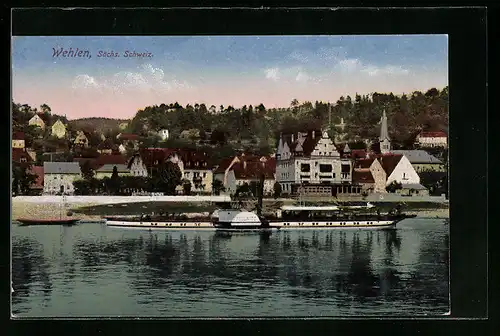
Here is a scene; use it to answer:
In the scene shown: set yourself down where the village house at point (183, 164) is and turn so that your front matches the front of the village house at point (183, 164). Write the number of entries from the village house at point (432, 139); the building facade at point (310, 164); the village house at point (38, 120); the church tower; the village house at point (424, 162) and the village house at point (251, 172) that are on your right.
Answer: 1

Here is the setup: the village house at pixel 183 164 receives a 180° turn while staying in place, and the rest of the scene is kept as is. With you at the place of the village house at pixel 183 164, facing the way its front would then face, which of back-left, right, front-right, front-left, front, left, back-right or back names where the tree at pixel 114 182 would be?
left

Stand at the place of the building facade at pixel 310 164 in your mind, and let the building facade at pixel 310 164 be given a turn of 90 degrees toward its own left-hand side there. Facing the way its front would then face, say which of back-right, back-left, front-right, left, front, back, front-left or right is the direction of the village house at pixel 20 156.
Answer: back

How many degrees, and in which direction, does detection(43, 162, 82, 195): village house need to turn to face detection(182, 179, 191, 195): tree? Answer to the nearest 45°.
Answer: approximately 90° to its left

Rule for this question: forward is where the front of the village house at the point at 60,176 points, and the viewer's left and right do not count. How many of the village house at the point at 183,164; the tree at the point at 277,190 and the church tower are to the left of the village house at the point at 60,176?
3

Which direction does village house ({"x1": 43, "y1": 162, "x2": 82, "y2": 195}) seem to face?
toward the camera

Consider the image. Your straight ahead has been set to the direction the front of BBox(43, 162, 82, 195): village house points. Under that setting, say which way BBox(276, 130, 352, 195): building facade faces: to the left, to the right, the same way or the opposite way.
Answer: the same way

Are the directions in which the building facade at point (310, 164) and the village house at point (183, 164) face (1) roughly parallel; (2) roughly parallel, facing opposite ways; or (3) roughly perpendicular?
roughly parallel

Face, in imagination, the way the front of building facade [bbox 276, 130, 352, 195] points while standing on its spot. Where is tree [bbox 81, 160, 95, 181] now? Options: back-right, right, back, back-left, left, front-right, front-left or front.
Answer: right

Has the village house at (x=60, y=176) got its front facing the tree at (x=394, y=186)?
no

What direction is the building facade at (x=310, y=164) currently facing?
toward the camera

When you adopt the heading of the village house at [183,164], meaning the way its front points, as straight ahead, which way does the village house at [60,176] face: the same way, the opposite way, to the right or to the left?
the same way

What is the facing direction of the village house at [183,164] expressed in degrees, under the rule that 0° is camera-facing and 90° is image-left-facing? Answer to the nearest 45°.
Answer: approximately 0°

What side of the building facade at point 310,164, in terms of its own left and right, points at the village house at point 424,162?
left
